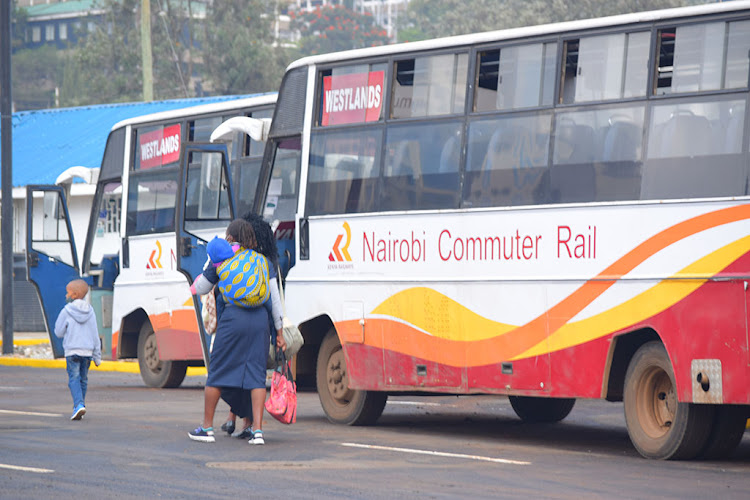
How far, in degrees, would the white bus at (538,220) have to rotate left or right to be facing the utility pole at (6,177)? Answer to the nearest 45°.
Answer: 0° — it already faces it

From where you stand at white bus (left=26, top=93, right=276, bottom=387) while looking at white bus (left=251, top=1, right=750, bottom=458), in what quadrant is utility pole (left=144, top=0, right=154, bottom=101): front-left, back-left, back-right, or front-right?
back-left

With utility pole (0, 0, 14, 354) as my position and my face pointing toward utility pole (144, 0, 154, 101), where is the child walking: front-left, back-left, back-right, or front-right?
back-right

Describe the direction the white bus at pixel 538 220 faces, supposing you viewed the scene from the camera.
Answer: facing away from the viewer and to the left of the viewer

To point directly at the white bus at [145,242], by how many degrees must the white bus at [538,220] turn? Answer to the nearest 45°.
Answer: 0° — it already faces it
